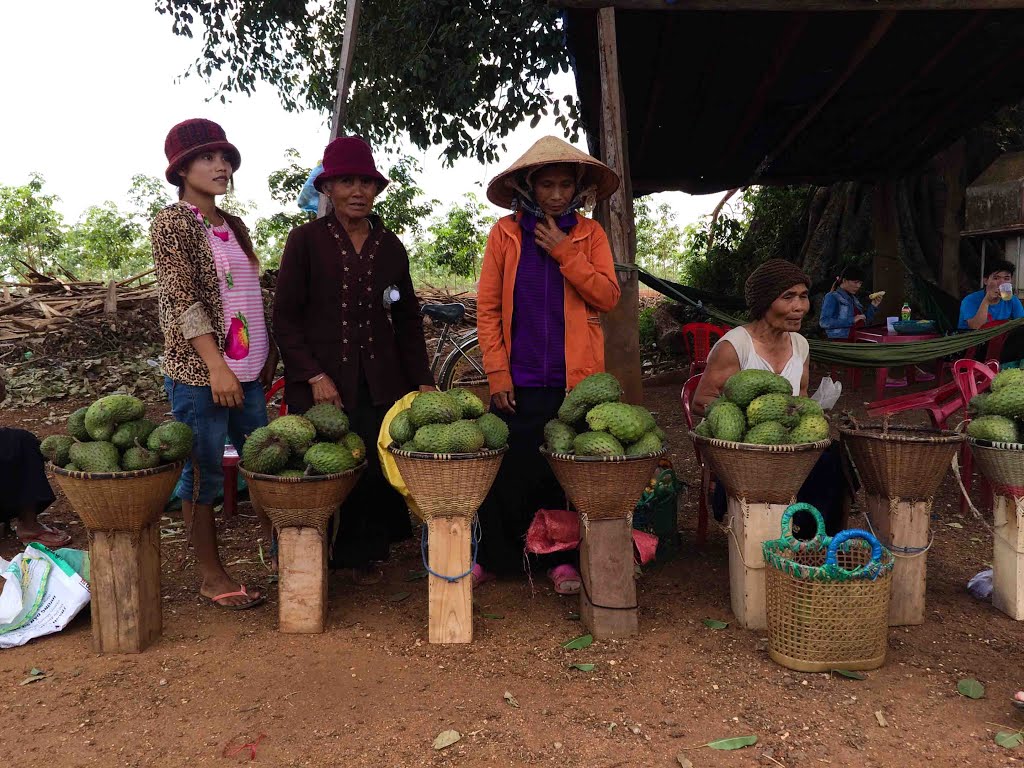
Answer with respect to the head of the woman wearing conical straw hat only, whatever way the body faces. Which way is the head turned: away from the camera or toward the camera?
toward the camera

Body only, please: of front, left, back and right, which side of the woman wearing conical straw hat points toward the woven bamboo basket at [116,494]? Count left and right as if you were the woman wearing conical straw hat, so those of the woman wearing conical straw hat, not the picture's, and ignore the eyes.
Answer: right

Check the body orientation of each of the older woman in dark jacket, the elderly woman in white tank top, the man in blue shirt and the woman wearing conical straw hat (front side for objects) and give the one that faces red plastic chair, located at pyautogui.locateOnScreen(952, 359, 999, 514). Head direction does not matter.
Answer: the man in blue shirt

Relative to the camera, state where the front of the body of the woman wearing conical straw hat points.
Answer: toward the camera

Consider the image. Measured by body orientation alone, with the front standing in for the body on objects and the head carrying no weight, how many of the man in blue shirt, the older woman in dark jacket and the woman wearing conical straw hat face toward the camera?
3

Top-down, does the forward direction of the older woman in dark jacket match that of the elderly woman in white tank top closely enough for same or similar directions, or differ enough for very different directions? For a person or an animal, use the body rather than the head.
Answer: same or similar directions

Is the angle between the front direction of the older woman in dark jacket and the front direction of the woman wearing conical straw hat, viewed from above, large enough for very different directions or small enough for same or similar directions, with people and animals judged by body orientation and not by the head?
same or similar directions

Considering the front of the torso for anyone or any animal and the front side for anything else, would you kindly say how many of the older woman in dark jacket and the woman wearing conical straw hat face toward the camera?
2

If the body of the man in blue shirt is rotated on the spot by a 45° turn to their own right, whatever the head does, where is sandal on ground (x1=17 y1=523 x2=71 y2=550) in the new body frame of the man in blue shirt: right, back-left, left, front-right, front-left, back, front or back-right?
front

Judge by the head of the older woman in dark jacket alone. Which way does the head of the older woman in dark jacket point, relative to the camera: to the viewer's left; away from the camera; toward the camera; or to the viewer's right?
toward the camera

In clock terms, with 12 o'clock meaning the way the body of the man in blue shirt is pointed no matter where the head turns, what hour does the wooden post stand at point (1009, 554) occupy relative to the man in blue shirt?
The wooden post stand is roughly at 12 o'clock from the man in blue shirt.

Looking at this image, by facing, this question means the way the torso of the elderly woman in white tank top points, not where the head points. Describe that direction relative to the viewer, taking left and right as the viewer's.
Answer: facing the viewer and to the right of the viewer

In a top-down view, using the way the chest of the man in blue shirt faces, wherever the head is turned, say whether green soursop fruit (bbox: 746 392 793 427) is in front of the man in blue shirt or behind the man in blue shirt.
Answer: in front

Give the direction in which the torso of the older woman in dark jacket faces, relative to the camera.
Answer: toward the camera

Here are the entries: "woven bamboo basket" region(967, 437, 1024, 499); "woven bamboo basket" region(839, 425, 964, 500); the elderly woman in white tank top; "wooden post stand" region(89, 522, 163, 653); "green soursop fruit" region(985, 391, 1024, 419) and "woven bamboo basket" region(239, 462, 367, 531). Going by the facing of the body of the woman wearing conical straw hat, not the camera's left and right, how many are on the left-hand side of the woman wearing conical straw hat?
4
